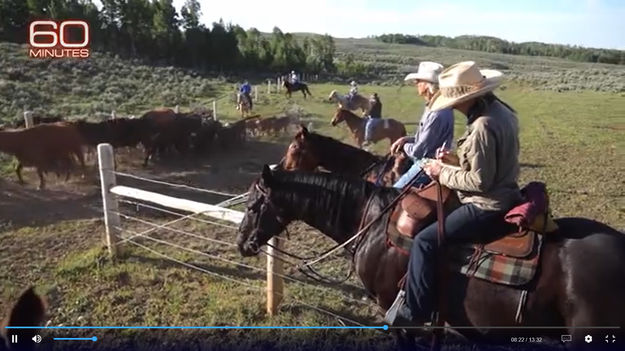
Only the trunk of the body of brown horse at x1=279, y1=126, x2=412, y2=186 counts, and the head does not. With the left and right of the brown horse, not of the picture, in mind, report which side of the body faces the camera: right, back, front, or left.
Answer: left

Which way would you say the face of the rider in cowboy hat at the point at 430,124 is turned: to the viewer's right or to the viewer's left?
to the viewer's left

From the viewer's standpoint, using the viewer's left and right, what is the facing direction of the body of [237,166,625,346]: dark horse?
facing to the left of the viewer

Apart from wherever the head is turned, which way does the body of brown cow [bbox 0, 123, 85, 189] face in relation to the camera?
to the viewer's left

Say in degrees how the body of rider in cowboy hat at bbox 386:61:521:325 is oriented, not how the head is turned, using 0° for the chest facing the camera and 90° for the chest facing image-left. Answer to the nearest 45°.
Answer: approximately 90°

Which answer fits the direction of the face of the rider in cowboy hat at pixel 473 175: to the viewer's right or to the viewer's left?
to the viewer's left

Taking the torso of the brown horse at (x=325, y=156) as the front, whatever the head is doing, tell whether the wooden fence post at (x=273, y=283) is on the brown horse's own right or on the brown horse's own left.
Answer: on the brown horse's own left

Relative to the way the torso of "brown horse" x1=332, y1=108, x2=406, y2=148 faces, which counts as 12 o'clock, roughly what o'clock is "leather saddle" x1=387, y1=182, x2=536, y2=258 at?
The leather saddle is roughly at 9 o'clock from the brown horse.

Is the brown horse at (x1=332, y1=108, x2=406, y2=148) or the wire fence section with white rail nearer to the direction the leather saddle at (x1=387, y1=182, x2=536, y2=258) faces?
the wire fence section with white rail

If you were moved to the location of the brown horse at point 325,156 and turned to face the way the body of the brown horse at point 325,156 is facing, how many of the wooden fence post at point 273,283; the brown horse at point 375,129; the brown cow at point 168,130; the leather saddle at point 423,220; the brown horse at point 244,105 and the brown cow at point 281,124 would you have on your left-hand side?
2

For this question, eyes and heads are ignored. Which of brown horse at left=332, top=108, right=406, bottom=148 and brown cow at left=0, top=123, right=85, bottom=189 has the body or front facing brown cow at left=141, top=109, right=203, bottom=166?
the brown horse
